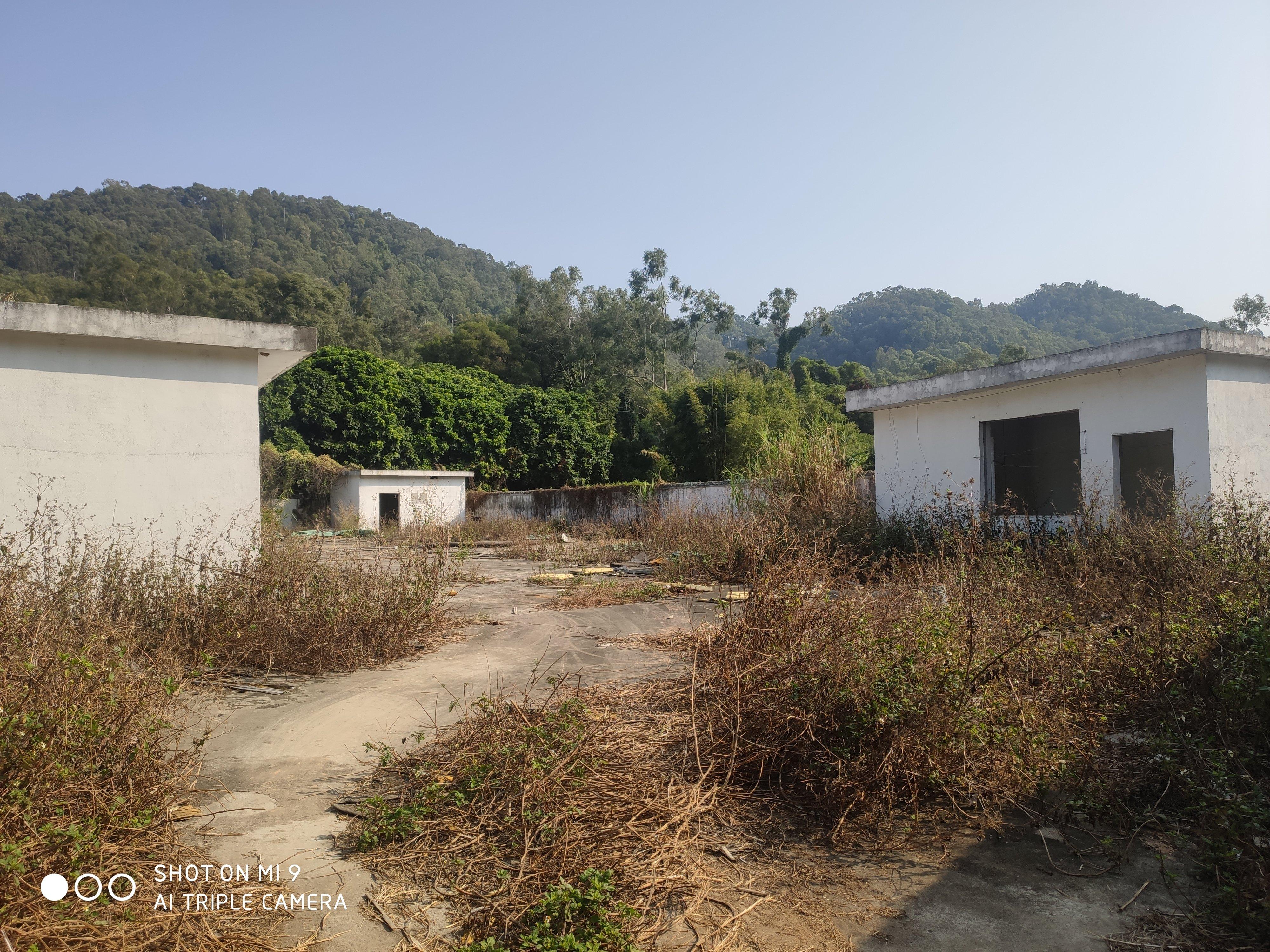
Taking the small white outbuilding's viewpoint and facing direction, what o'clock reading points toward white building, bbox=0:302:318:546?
The white building is roughly at 12 o'clock from the small white outbuilding.

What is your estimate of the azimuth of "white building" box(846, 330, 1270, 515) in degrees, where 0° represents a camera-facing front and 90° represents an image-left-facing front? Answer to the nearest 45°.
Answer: approximately 45°

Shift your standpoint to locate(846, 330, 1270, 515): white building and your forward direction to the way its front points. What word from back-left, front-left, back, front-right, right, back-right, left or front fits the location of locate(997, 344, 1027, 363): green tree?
back-right

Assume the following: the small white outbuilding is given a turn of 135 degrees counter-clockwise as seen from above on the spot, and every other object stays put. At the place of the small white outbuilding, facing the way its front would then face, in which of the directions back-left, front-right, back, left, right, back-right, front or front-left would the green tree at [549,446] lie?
front

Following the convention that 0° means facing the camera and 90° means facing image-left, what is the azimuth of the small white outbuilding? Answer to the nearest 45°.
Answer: approximately 0°

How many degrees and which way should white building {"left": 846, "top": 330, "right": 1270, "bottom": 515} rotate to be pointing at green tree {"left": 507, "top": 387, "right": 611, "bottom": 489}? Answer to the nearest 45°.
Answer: approximately 90° to its right
